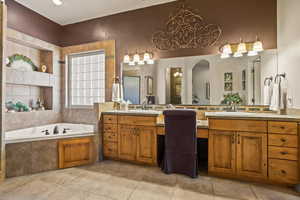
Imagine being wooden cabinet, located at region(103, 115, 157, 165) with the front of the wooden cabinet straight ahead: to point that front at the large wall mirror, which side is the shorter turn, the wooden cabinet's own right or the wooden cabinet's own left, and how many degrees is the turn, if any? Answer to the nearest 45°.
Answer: approximately 135° to the wooden cabinet's own left

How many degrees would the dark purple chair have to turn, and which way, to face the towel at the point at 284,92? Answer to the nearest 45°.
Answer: approximately 90° to its right

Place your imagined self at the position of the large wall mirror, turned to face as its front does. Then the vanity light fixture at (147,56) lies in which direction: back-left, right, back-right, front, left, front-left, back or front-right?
right

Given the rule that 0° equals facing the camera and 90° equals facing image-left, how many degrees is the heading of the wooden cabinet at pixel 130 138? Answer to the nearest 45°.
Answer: approximately 45°

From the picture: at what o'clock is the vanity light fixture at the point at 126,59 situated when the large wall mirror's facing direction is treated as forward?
The vanity light fixture is roughly at 3 o'clock from the large wall mirror.

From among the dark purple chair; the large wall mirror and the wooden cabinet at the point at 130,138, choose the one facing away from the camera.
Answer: the dark purple chair

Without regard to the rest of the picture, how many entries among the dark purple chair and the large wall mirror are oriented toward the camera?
1

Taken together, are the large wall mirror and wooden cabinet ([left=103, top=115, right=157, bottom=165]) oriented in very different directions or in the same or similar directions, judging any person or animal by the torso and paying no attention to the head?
same or similar directions

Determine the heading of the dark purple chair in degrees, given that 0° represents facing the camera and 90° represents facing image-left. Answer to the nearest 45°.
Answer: approximately 180°

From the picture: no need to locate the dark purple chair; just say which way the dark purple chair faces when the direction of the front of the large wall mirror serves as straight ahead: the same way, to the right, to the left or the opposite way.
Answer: the opposite way

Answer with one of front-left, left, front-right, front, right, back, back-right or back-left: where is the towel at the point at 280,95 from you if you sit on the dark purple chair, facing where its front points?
right

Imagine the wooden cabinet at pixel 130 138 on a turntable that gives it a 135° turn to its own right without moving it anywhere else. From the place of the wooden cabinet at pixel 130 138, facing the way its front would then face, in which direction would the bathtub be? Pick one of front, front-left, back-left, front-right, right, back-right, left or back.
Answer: left

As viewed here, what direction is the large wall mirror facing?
toward the camera

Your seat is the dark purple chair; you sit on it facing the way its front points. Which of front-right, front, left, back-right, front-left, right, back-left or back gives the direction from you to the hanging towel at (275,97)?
right

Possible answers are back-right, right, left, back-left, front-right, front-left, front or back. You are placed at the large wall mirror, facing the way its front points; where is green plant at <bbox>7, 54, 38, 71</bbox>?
right

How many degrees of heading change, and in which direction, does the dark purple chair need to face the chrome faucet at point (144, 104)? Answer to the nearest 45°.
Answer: approximately 45° to its left

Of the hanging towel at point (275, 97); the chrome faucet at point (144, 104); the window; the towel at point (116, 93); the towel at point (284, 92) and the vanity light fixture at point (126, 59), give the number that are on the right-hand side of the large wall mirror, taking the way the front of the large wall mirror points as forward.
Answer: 4
